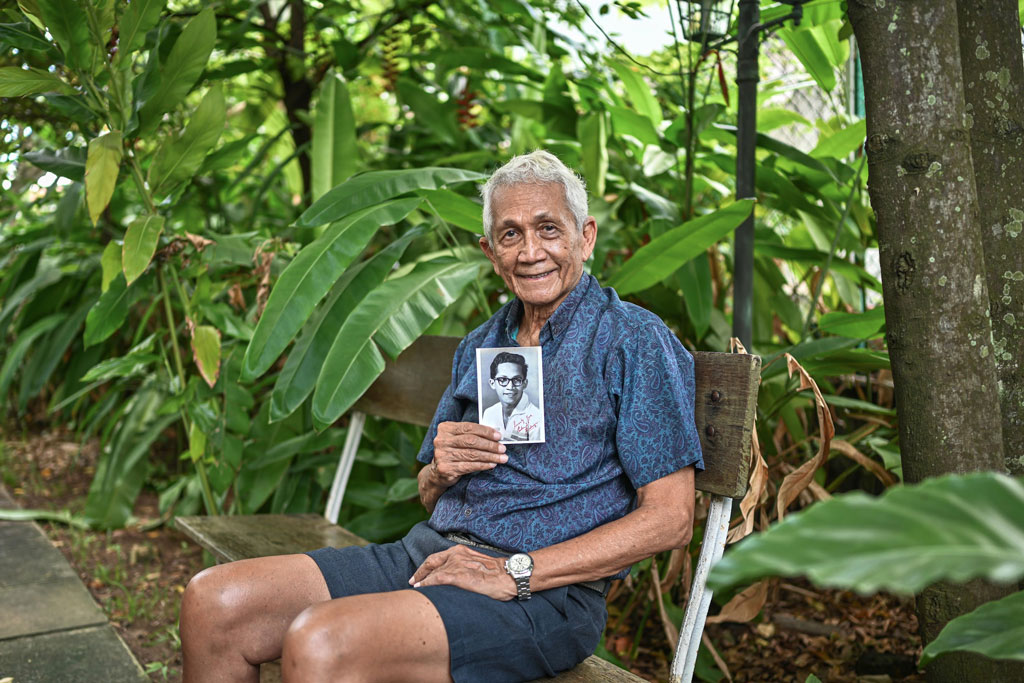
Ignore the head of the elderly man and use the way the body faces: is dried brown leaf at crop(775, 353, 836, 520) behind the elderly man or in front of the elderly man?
behind

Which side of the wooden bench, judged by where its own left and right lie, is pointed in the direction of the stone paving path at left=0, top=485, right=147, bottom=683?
right

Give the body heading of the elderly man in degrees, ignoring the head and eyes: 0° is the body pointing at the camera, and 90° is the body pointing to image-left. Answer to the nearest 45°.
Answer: approximately 45°

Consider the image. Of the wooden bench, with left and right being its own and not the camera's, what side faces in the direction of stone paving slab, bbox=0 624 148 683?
right

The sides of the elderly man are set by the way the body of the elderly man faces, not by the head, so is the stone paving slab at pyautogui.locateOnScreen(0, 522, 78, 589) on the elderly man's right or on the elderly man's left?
on the elderly man's right

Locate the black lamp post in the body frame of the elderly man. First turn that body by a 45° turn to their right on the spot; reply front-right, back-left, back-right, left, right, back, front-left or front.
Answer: back-right
